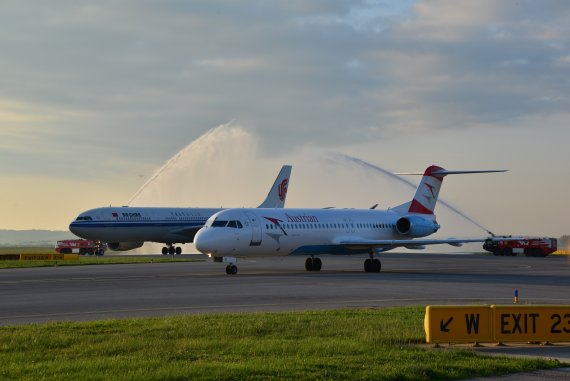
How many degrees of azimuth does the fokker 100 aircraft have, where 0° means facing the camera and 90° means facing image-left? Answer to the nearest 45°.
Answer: approximately 45°
